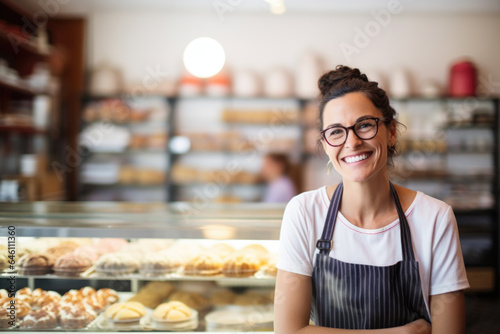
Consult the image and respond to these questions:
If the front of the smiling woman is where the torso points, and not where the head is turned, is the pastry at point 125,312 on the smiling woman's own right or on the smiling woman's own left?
on the smiling woman's own right

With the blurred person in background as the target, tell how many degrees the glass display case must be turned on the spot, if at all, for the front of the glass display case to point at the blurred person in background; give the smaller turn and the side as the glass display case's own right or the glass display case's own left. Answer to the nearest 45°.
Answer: approximately 135° to the glass display case's own left

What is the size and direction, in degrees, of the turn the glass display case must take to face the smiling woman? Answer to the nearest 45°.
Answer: approximately 45° to its left

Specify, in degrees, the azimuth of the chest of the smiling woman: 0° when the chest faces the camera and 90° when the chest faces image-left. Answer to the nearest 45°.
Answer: approximately 0°

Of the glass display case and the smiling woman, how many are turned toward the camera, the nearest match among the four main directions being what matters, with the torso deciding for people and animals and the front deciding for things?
2

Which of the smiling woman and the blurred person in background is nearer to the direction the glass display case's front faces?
the smiling woman

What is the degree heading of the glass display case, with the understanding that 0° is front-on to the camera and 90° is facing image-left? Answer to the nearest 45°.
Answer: approximately 0°

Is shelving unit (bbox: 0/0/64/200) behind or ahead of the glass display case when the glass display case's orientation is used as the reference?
behind
